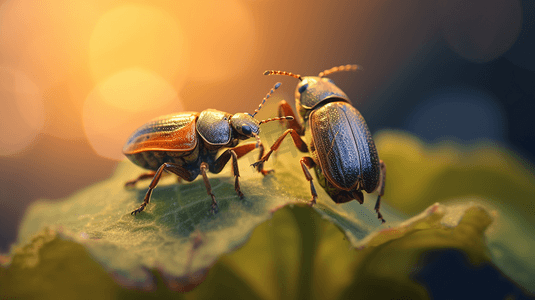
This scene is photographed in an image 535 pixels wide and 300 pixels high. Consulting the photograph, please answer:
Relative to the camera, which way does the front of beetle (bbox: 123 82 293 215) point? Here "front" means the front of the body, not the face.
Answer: to the viewer's right
